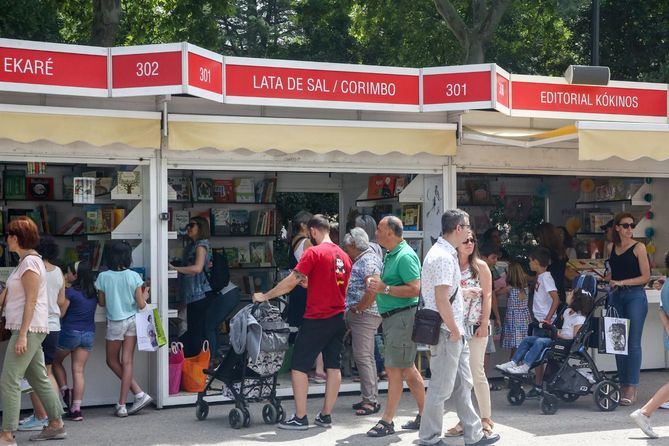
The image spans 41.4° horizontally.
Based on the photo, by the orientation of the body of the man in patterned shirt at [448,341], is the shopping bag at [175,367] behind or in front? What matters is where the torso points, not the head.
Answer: behind

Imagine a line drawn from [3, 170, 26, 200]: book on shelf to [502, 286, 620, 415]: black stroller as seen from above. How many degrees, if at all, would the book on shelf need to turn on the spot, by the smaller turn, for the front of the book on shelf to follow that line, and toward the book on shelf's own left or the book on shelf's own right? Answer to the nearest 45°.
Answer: approximately 45° to the book on shelf's own left

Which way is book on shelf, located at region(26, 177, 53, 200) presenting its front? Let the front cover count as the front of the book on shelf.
toward the camera

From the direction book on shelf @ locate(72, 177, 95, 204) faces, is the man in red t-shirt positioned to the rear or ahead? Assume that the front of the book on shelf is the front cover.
ahead

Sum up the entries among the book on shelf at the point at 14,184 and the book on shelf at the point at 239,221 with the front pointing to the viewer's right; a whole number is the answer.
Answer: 0

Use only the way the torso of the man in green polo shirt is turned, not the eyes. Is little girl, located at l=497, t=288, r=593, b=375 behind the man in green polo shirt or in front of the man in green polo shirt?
behind

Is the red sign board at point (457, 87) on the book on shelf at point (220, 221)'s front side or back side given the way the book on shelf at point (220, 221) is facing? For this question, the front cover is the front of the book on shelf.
on the front side

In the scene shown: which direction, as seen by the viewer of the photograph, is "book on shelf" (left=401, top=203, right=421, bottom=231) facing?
facing the viewer

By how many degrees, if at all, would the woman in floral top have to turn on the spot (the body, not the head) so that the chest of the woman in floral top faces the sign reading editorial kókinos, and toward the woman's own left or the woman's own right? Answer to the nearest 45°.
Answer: approximately 135° to the woman's own right

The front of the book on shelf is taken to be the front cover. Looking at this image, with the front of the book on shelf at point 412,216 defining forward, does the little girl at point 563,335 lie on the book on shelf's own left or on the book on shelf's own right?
on the book on shelf's own left

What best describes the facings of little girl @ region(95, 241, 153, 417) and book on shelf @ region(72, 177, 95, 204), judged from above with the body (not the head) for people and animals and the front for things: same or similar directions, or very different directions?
very different directions

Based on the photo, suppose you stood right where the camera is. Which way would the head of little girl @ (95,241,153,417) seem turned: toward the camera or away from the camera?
away from the camera

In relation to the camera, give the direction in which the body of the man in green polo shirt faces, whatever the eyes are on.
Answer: to the viewer's left
